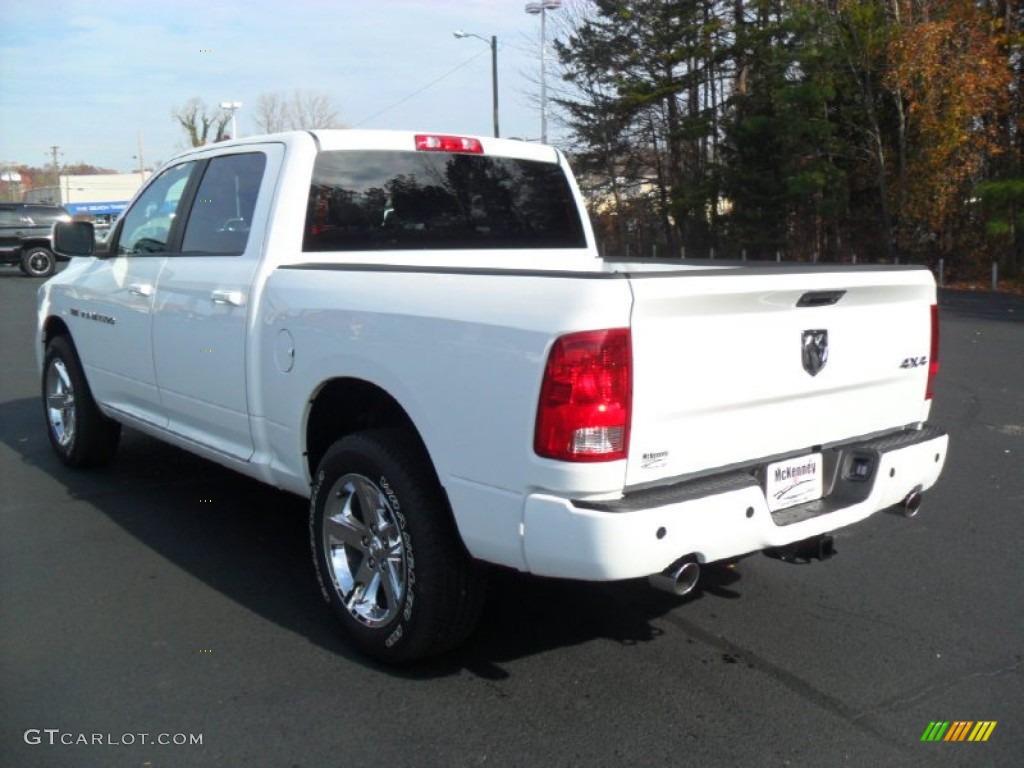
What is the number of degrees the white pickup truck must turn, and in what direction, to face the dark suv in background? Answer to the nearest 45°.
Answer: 0° — it already faces it

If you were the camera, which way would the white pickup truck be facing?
facing away from the viewer and to the left of the viewer
